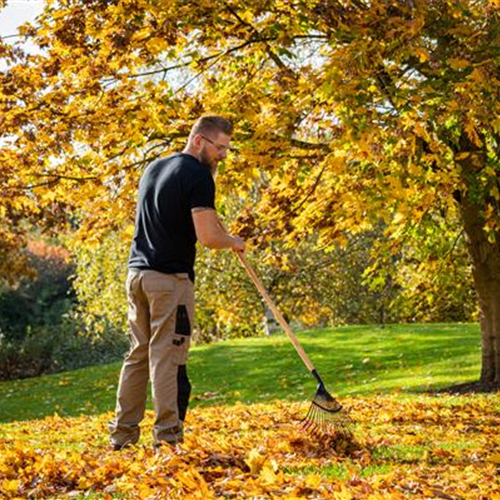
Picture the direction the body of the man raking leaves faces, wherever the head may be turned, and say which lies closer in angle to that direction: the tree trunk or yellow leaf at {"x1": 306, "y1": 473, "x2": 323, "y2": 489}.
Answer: the tree trunk

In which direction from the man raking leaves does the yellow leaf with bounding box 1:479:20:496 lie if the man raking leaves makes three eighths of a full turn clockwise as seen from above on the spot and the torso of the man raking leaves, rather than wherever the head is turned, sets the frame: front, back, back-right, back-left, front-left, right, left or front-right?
front-right

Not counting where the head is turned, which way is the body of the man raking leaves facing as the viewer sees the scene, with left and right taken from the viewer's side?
facing away from the viewer and to the right of the viewer

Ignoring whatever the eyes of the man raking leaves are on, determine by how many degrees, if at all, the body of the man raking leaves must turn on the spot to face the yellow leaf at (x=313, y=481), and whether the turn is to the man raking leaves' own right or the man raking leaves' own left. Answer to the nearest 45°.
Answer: approximately 90° to the man raking leaves' own right

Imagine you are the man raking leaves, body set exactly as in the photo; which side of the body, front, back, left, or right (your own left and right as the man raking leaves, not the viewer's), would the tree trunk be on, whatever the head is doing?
front
